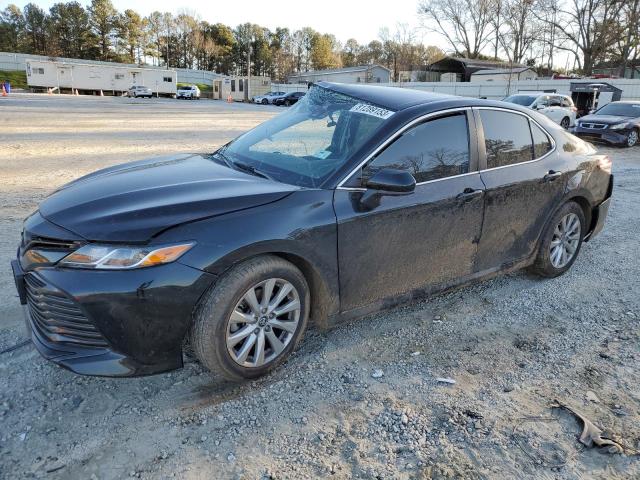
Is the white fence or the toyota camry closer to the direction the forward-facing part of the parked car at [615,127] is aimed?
the toyota camry

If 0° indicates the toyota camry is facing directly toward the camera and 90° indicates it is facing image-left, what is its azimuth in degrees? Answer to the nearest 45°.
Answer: approximately 45°

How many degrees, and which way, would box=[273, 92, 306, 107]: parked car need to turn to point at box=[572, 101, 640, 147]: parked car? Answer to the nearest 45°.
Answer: approximately 45° to its left

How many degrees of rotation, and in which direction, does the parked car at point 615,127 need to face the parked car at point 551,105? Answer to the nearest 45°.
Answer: approximately 90° to its right

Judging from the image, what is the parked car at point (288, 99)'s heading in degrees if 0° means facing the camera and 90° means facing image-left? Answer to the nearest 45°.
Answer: approximately 45°

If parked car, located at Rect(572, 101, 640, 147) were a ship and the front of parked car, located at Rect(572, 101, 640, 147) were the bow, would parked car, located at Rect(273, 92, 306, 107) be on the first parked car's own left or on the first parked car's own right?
on the first parked car's own right
